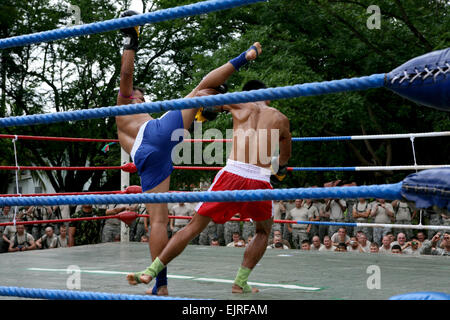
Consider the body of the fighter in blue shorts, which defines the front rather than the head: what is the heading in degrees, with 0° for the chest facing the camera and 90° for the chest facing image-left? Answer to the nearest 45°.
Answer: approximately 270°

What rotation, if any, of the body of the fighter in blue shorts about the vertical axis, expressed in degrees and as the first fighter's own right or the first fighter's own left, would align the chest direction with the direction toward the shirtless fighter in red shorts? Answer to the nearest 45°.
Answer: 0° — they already face them
